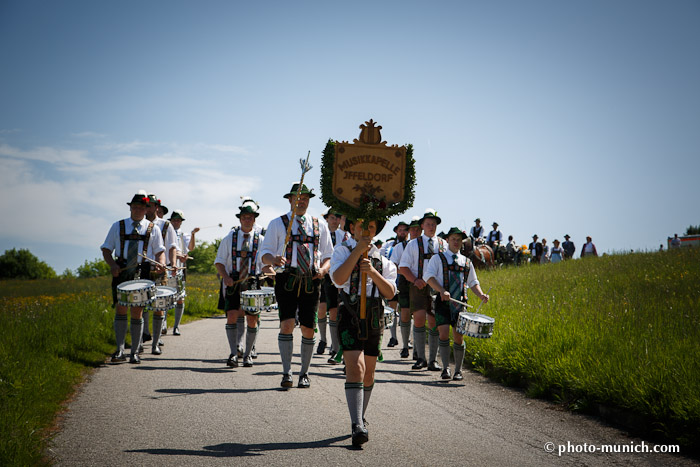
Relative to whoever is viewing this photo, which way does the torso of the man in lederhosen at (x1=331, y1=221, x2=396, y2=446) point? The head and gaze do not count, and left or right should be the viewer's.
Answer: facing the viewer

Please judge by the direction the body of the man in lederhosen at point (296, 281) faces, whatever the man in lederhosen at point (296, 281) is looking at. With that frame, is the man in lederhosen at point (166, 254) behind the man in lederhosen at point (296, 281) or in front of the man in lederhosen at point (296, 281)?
behind

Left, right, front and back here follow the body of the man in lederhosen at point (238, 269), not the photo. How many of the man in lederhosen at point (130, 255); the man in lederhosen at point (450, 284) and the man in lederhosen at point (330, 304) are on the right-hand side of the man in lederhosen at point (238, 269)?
1

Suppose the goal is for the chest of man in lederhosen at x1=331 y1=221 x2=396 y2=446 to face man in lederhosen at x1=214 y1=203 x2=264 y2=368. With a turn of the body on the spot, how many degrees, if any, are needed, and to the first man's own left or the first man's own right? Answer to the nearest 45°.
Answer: approximately 135° to the first man's own right

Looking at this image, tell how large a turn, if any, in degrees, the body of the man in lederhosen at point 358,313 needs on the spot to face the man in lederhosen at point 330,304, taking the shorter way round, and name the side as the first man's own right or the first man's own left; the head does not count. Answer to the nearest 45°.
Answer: approximately 180°

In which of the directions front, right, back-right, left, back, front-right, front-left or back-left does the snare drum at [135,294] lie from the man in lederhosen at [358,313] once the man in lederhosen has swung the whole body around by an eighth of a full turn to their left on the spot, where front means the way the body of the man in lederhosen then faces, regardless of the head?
back

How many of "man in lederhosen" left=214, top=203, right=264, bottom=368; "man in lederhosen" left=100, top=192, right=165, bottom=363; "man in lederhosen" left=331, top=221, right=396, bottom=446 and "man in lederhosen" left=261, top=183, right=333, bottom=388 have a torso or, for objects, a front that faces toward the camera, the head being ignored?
4

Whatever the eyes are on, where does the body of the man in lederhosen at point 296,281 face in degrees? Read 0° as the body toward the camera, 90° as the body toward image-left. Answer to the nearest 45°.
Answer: approximately 0°

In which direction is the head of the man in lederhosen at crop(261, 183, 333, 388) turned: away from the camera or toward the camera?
toward the camera

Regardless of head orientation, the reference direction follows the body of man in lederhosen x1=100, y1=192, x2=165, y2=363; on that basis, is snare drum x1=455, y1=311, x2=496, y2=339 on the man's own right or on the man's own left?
on the man's own left

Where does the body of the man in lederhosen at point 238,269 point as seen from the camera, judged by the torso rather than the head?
toward the camera

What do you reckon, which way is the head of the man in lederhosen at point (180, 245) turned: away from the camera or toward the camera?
toward the camera

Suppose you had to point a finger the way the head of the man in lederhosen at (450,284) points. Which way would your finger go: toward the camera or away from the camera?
toward the camera

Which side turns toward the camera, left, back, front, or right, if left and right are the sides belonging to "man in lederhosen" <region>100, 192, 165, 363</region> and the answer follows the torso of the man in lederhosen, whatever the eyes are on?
front
